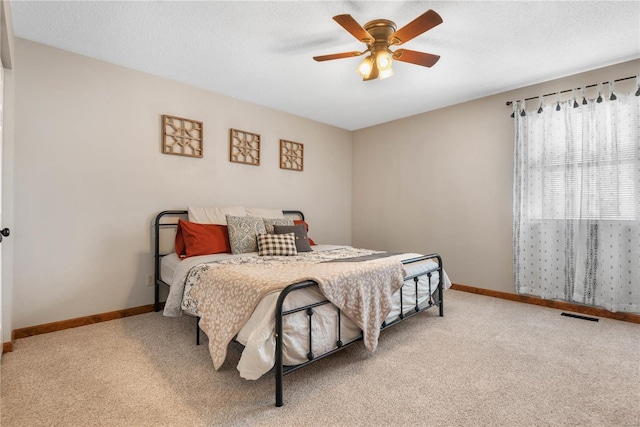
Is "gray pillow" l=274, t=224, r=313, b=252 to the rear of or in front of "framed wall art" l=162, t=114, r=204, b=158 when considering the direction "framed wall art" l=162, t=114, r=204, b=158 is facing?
in front

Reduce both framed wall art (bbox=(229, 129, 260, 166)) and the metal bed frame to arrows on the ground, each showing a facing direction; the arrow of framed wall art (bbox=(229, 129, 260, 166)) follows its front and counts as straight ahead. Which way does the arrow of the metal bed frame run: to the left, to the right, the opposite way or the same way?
the same way

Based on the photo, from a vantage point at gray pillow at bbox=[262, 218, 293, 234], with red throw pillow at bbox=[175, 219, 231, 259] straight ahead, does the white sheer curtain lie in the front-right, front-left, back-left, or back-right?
back-left

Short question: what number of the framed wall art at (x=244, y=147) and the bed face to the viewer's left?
0

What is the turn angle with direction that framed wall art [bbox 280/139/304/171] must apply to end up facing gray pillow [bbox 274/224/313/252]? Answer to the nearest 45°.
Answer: approximately 45° to its right

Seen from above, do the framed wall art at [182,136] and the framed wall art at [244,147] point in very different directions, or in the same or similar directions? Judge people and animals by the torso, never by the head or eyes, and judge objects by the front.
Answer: same or similar directions

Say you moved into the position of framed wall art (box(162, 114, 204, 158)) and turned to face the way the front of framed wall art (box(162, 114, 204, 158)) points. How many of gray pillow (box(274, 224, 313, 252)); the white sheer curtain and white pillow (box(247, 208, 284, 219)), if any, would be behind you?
0

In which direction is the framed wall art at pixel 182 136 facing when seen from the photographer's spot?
facing the viewer and to the right of the viewer

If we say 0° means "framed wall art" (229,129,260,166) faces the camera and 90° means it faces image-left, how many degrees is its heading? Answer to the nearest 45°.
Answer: approximately 315°

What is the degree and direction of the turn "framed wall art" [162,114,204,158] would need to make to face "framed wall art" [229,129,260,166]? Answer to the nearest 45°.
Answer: approximately 45° to its left

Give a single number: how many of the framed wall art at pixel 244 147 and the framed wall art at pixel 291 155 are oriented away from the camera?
0

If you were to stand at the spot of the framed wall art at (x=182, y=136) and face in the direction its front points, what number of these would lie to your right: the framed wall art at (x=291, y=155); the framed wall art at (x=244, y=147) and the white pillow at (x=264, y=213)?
0

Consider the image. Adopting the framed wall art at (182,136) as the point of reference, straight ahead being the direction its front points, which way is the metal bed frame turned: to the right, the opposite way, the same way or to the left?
the same way

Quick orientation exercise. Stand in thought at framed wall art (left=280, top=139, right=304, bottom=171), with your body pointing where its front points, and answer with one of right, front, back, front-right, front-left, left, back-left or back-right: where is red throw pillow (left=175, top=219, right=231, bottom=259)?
right

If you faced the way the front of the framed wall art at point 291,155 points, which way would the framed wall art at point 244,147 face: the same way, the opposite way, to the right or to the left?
the same way

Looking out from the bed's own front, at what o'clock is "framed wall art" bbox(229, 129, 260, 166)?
The framed wall art is roughly at 7 o'clock from the bed.

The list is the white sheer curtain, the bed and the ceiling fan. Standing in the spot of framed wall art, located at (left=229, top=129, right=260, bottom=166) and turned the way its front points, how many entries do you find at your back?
0
